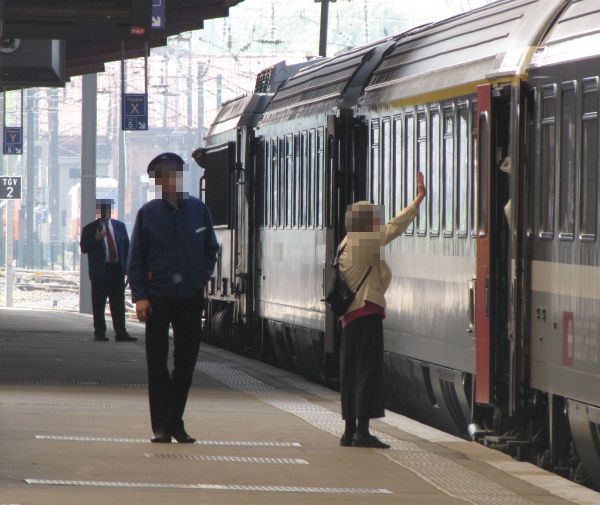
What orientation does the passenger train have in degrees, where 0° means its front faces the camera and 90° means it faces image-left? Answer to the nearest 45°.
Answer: approximately 135°

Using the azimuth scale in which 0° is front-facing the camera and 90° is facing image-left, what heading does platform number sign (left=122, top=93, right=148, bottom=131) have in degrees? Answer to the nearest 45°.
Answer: approximately 0°

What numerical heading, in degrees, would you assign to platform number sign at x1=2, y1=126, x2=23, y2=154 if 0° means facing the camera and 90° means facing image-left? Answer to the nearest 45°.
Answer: approximately 0°

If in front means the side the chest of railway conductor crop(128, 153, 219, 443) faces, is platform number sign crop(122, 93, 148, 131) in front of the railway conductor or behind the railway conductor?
behind
